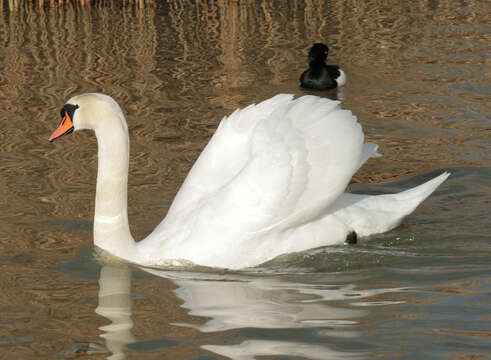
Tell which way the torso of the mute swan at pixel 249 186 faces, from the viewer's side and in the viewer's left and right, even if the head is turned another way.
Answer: facing to the left of the viewer
